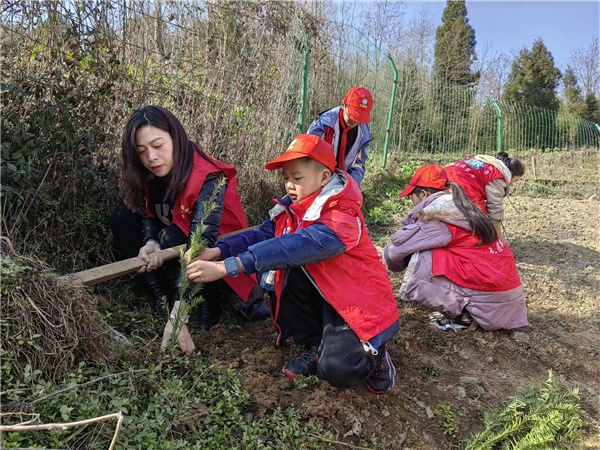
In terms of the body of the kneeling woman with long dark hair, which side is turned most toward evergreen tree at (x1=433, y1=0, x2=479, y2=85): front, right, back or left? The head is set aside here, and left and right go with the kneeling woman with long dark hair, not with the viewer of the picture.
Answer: back

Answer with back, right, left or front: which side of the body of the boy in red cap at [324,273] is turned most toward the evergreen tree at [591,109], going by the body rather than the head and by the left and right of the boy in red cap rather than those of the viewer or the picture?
back

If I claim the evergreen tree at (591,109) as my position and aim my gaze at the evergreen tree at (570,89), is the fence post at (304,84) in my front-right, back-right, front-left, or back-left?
back-left

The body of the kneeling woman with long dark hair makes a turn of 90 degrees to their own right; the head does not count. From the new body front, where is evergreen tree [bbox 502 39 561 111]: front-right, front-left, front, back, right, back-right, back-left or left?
right

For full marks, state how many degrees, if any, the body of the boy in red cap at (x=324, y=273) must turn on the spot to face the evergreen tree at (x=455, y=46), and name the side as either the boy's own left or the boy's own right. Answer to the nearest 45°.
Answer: approximately 135° to the boy's own right

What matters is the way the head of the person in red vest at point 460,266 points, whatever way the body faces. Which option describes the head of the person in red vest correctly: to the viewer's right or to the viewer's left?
to the viewer's left

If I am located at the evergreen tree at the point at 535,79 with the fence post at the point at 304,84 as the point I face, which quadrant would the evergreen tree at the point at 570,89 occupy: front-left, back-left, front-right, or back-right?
back-left

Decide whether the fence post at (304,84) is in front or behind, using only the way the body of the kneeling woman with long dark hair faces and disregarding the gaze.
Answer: behind

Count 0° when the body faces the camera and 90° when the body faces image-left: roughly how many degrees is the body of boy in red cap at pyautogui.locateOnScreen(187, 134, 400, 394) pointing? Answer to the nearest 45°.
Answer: approximately 45°

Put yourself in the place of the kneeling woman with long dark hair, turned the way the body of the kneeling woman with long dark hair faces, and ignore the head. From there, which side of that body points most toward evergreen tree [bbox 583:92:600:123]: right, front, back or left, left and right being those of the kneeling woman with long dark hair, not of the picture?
back
